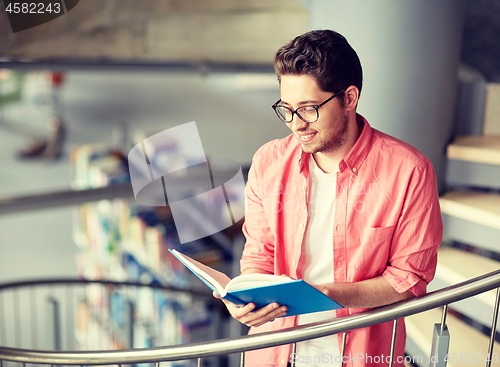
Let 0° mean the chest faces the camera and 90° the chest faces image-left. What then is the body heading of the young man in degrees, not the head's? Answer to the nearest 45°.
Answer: approximately 45°

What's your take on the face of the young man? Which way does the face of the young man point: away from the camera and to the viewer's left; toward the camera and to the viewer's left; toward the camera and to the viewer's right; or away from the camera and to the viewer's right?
toward the camera and to the viewer's left

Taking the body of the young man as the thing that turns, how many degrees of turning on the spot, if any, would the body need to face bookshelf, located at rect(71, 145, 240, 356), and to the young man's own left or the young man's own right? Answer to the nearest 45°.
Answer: approximately 90° to the young man's own right
